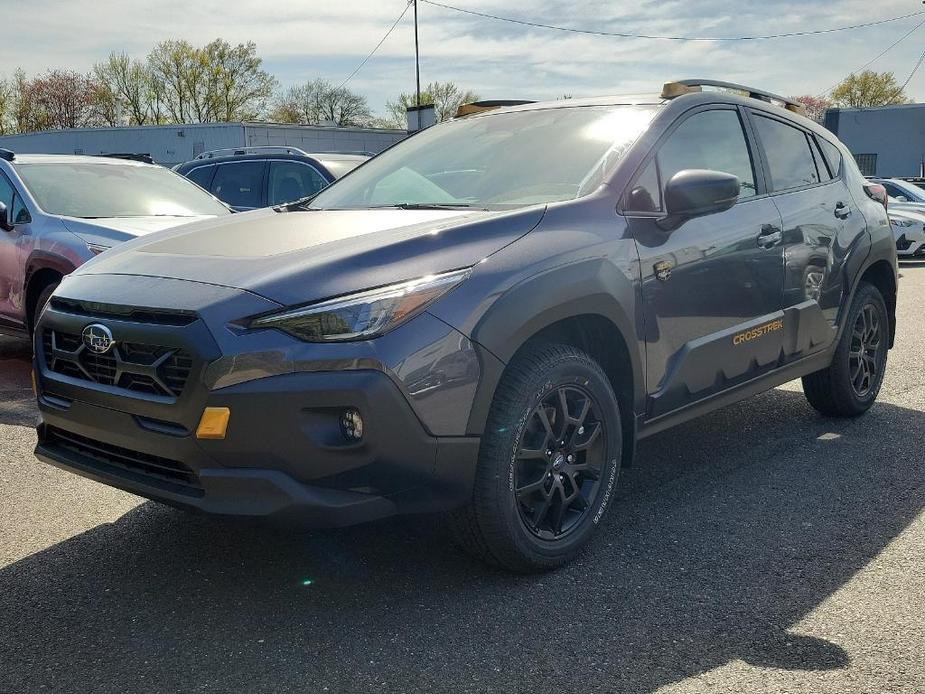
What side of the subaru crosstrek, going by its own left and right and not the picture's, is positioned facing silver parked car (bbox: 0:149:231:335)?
right

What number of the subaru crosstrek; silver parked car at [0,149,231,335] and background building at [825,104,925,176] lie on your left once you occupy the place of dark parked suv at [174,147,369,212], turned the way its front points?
1

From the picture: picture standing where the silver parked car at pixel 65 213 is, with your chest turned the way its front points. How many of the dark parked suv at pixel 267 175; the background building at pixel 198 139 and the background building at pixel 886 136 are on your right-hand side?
0

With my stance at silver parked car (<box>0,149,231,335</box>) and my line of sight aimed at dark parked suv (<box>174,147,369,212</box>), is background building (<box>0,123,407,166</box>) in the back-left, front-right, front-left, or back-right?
front-left

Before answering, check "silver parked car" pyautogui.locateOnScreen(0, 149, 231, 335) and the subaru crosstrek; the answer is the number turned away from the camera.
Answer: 0

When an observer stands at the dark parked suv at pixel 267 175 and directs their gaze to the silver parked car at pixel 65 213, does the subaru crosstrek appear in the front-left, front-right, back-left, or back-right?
front-left

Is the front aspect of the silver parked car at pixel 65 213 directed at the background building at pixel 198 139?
no

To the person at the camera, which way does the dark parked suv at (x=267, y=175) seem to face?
facing the viewer and to the right of the viewer

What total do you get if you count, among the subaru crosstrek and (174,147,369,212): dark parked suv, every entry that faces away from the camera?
0

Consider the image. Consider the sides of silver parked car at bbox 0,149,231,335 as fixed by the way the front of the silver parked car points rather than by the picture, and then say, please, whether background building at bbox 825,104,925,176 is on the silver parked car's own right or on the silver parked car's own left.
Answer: on the silver parked car's own left

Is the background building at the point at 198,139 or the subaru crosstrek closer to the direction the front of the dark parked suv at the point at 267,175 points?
the subaru crosstrek

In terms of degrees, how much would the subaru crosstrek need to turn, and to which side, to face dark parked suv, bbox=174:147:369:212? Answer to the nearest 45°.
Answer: approximately 135° to its right

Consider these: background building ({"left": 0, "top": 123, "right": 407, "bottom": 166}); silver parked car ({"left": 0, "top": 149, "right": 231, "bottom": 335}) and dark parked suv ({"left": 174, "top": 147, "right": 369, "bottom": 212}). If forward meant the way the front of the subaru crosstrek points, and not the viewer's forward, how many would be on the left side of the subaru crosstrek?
0

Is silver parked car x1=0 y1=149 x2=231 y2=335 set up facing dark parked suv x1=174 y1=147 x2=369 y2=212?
no

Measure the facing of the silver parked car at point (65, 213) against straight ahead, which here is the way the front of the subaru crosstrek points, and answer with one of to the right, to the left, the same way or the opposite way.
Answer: to the left
